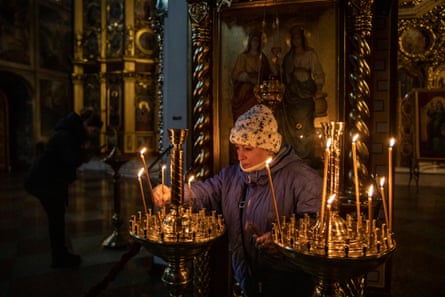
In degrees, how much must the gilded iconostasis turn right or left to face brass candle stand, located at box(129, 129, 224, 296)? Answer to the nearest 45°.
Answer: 0° — it already faces it

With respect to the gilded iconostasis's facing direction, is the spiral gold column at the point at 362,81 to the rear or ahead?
ahead

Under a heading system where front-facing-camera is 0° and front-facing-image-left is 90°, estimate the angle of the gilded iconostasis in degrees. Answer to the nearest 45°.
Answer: approximately 0°

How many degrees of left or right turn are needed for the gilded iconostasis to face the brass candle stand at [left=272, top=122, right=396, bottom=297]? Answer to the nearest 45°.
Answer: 0° — it already faces it

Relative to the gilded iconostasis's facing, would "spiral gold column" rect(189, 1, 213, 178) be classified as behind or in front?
in front

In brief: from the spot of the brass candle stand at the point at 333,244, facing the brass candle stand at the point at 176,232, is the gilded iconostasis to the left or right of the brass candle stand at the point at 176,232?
right
